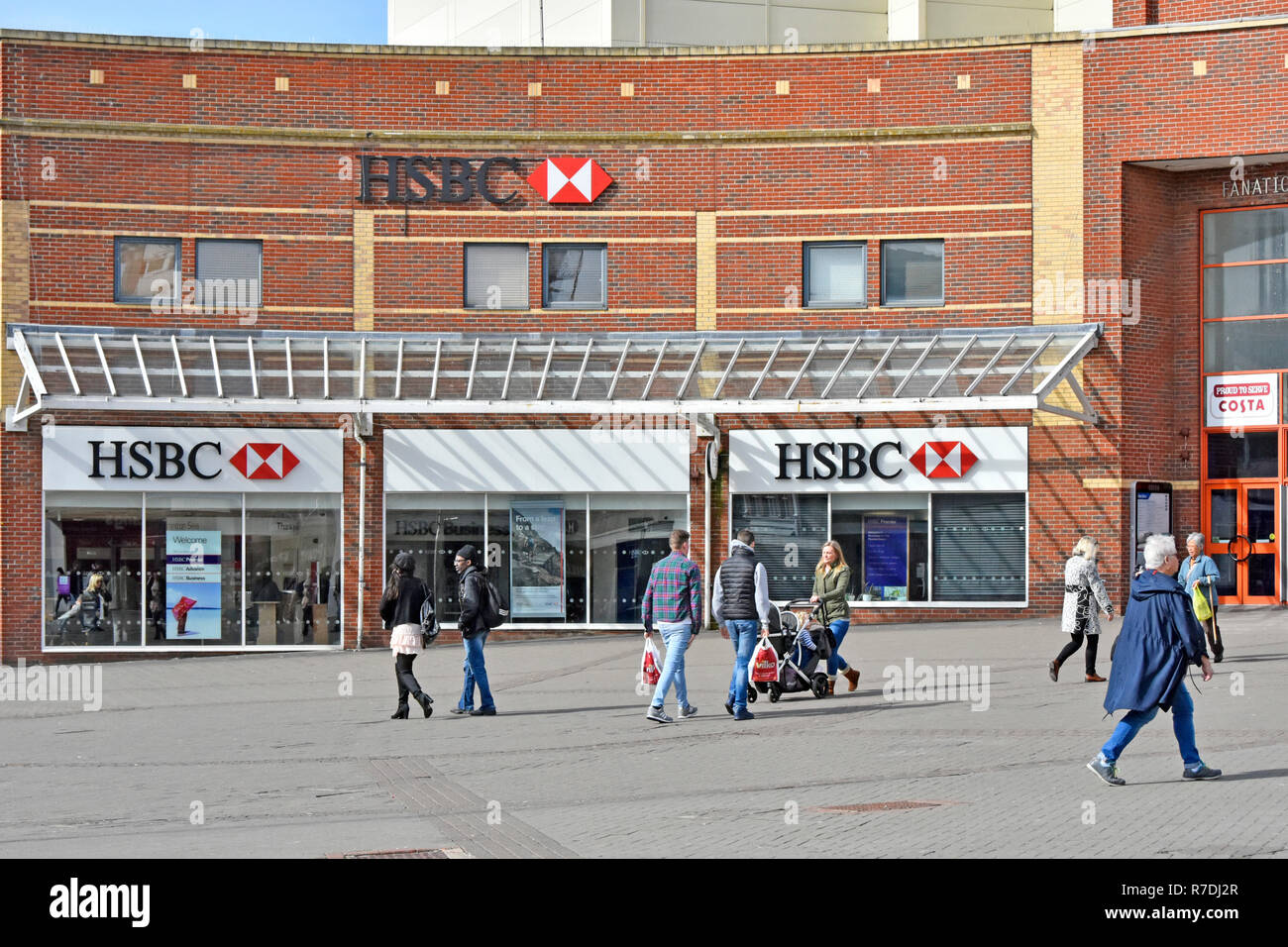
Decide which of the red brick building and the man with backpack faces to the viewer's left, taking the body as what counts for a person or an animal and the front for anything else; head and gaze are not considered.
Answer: the man with backpack

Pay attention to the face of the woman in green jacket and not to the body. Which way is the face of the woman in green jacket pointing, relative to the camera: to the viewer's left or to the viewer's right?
to the viewer's left

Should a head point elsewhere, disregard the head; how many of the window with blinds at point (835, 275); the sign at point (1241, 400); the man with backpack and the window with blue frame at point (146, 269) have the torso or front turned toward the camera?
3

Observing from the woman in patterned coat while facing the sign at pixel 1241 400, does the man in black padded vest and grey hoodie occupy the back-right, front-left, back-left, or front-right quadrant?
back-left

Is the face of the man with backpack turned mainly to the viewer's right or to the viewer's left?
to the viewer's left

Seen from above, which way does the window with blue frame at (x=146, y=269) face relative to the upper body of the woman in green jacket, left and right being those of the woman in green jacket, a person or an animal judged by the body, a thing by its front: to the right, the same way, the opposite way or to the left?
to the left

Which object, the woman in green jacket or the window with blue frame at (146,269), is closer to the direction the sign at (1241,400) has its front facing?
the woman in green jacket
